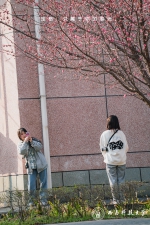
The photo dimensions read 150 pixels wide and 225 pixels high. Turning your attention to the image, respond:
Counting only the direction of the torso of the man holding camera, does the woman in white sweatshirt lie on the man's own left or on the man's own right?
on the man's own left
